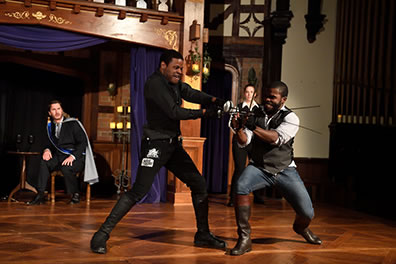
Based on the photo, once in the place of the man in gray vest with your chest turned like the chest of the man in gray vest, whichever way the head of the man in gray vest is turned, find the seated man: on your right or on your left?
on your right

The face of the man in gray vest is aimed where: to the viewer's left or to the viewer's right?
to the viewer's left

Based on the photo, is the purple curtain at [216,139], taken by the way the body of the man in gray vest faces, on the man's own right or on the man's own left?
on the man's own right

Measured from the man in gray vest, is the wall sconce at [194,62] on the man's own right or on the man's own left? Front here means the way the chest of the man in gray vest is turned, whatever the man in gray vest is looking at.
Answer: on the man's own right

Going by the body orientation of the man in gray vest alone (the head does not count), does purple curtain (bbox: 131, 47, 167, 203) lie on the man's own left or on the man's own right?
on the man's own right

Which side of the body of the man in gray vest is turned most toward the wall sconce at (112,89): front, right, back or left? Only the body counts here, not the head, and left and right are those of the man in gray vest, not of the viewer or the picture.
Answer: right

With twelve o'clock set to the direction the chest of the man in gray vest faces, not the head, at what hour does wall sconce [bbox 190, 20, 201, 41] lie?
The wall sconce is roughly at 4 o'clock from the man in gray vest.
